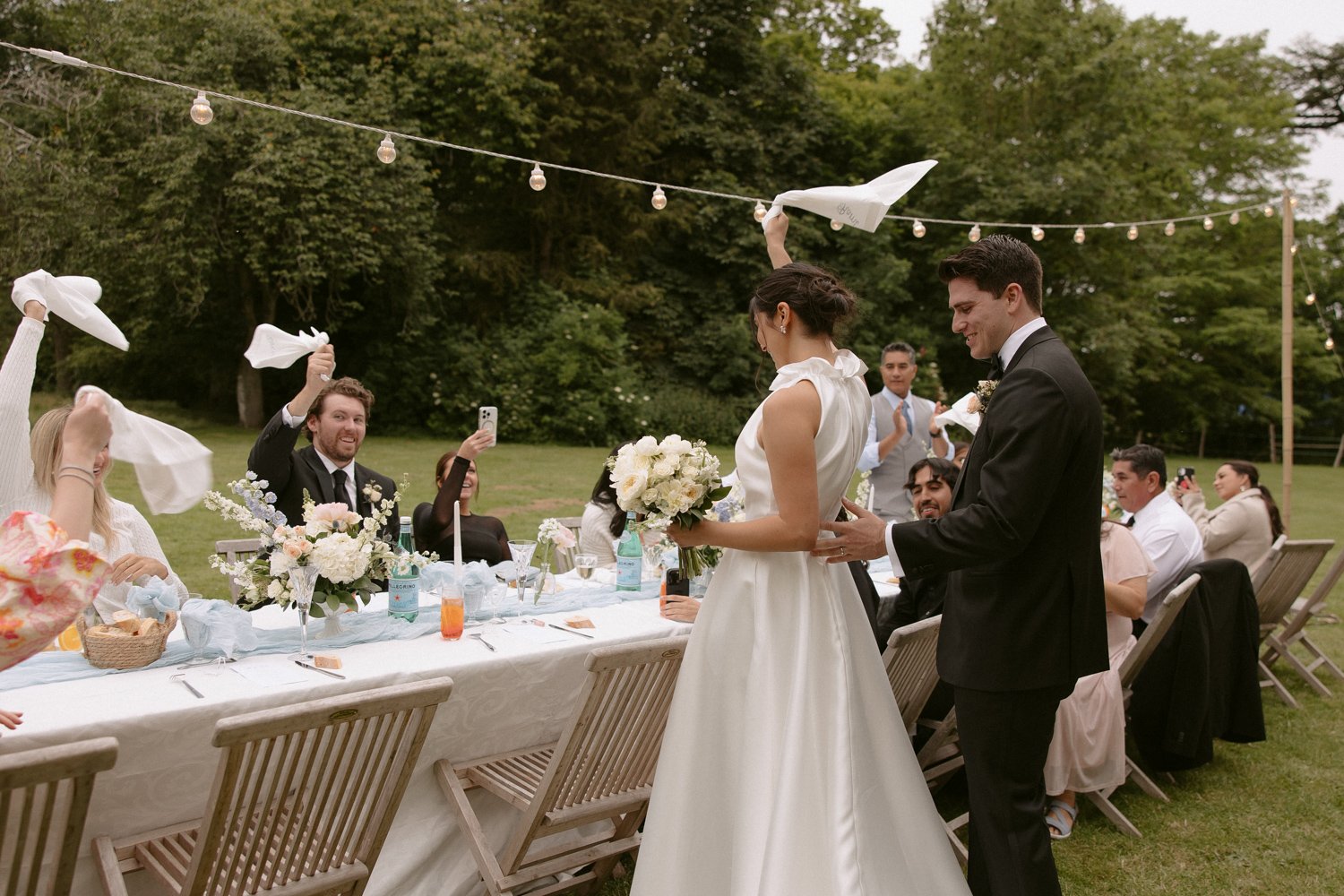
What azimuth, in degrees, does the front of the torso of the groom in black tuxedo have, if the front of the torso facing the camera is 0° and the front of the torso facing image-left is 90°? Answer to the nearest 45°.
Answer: approximately 90°

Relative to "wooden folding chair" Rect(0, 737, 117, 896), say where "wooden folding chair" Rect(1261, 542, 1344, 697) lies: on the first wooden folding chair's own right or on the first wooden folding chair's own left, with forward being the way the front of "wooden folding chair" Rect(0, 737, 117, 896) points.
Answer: on the first wooden folding chair's own right

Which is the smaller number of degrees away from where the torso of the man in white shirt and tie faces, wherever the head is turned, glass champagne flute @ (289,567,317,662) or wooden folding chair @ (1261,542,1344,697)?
the glass champagne flute

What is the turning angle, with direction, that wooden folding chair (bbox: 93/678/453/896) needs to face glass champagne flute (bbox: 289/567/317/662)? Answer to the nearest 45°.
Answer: approximately 45° to its right

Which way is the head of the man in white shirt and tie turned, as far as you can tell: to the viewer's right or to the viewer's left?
to the viewer's left

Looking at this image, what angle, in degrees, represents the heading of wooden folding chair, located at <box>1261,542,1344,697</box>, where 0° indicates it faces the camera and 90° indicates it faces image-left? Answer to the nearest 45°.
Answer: approximately 135°

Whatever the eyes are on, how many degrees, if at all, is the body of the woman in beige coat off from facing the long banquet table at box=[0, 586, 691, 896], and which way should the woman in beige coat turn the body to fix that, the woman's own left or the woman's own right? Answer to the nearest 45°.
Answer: approximately 45° to the woman's own left

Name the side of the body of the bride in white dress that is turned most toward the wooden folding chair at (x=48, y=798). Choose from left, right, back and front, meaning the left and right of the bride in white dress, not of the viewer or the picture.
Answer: left

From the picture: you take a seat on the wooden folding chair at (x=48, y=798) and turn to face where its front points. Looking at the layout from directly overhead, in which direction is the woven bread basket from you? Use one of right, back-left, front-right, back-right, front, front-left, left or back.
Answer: front-right

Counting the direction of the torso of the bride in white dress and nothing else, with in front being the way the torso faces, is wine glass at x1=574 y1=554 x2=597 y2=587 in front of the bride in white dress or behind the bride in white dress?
in front

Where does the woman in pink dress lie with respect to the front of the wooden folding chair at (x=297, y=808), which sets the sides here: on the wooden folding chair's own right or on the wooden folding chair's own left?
on the wooden folding chair's own right

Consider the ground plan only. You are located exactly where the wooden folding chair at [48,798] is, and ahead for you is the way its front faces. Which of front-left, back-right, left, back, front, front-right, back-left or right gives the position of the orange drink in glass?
right
